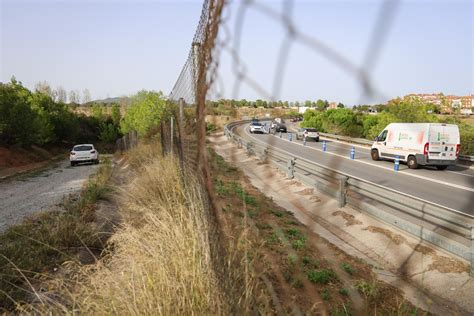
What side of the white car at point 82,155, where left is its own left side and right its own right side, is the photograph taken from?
back

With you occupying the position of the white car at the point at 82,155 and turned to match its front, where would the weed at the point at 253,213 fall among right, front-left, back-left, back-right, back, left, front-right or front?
back

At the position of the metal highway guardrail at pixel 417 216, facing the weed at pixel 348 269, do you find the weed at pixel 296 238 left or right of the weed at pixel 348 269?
right

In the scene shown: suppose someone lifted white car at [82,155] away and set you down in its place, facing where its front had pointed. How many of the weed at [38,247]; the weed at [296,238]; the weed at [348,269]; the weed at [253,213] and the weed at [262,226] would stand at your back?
5

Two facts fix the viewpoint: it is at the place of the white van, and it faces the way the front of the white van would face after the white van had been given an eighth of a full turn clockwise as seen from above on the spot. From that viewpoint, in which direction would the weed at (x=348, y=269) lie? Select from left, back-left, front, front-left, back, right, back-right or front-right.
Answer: back

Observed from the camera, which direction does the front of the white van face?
facing away from the viewer and to the left of the viewer

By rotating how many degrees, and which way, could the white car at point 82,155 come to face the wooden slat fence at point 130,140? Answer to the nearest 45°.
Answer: approximately 90° to its right

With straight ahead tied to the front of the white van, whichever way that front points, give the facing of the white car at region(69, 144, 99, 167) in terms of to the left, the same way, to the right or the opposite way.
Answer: the same way

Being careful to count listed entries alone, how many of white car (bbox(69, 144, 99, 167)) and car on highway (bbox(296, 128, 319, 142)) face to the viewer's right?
0

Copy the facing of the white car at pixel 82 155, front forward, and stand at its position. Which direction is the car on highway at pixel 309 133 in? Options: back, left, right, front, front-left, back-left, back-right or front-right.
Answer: right
